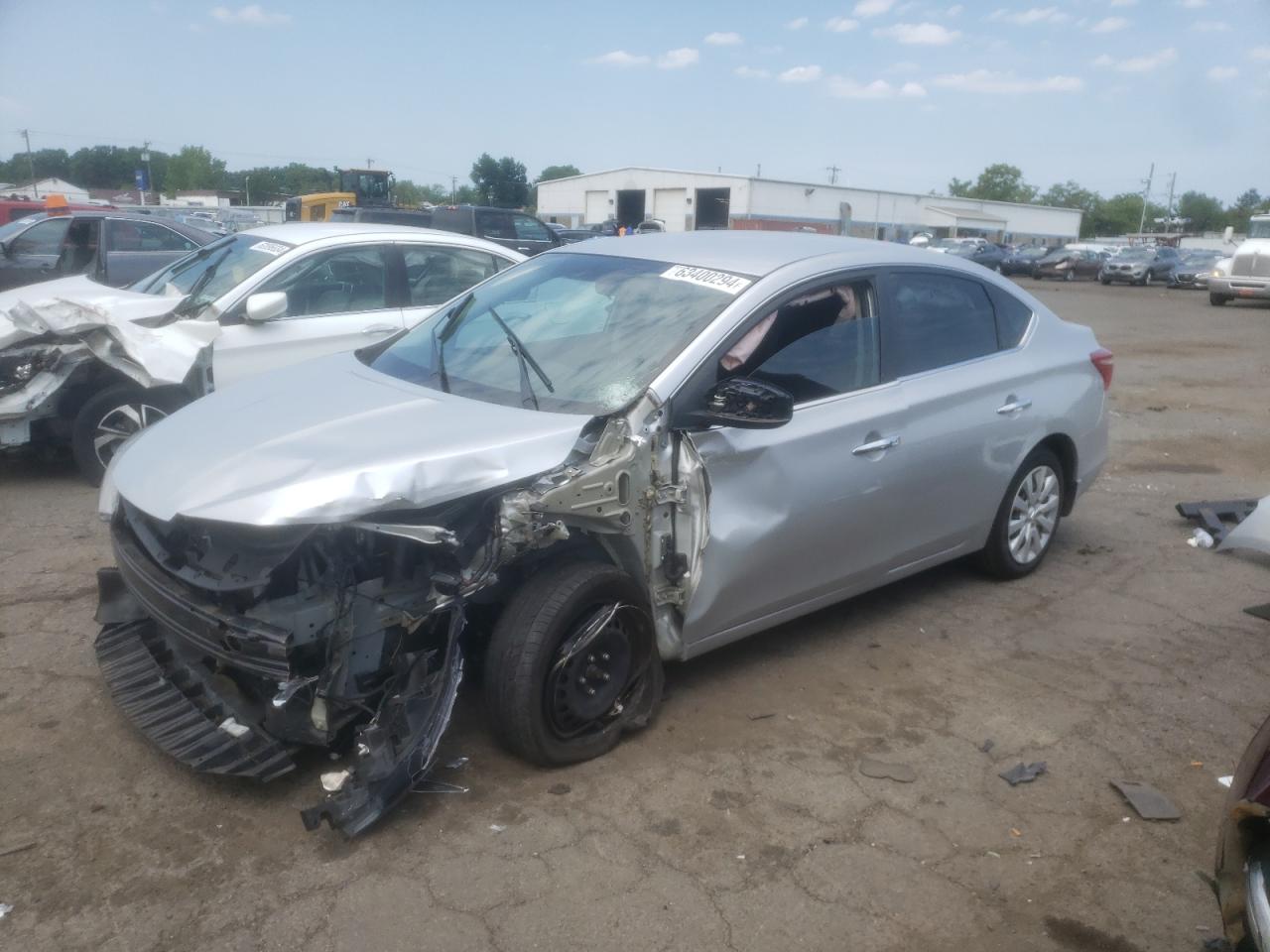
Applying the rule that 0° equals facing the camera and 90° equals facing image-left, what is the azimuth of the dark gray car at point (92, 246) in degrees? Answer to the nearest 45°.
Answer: approximately 90°

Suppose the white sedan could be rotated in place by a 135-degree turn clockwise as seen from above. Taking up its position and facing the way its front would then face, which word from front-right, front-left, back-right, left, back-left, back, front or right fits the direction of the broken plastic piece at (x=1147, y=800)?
back-right

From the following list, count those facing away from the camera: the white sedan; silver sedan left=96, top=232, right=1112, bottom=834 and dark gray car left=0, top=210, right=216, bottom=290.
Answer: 0

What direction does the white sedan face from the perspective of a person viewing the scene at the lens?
facing the viewer and to the left of the viewer

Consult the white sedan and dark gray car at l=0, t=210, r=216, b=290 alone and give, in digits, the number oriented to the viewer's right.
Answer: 0

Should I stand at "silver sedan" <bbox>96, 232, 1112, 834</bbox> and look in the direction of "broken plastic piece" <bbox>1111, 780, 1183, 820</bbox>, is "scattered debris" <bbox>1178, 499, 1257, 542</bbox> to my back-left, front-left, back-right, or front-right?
front-left

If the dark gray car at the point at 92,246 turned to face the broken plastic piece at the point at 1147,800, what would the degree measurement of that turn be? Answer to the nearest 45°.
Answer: approximately 90° to its left
